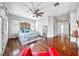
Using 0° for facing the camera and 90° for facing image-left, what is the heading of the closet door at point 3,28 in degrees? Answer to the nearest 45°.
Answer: approximately 270°

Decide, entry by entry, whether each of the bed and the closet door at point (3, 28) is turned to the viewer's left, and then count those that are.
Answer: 0

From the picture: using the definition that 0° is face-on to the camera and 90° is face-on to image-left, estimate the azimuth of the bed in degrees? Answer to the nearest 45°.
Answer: approximately 315°

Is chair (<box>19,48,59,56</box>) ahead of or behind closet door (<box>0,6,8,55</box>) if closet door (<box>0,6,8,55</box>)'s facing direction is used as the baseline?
ahead
